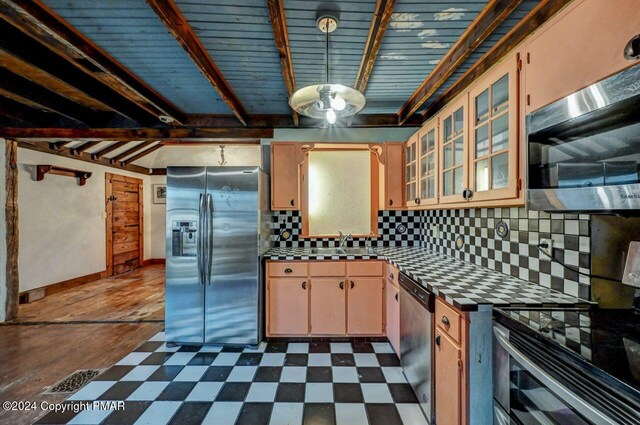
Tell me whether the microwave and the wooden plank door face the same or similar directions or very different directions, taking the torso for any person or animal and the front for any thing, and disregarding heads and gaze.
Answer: very different directions

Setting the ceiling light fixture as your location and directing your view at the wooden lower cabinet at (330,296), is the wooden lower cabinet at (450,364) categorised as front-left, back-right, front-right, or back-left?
back-right

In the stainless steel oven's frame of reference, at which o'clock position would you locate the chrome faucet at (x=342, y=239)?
The chrome faucet is roughly at 3 o'clock from the stainless steel oven.

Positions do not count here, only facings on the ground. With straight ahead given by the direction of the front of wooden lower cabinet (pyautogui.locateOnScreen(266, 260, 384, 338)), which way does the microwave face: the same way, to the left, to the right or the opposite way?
to the right

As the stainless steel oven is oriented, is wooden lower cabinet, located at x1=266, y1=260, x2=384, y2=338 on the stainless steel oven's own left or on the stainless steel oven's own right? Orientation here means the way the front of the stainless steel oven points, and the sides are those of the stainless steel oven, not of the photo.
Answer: on the stainless steel oven's own right

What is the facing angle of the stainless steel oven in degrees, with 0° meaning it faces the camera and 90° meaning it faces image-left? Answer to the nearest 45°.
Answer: approximately 45°

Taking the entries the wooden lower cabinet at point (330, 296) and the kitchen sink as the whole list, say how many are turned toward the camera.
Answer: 2

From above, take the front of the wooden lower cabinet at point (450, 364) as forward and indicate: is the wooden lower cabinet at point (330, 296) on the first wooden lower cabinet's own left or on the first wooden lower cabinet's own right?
on the first wooden lower cabinet's own right

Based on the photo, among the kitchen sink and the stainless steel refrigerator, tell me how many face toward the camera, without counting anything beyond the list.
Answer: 2
